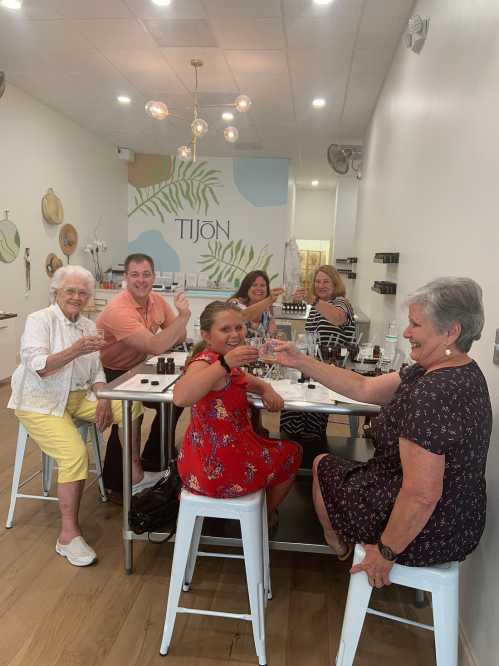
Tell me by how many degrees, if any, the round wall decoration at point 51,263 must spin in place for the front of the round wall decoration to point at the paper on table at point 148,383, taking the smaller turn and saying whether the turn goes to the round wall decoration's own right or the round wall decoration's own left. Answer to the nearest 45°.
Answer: approximately 45° to the round wall decoration's own right

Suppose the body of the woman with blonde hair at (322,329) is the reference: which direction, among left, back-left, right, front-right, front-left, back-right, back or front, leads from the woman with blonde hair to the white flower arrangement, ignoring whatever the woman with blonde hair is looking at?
right

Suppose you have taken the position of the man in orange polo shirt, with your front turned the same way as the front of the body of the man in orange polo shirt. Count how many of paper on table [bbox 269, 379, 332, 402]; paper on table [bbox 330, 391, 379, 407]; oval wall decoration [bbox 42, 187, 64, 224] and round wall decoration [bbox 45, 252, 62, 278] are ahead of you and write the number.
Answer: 2

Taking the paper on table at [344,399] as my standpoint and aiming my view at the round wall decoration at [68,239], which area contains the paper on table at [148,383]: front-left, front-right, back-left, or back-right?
front-left

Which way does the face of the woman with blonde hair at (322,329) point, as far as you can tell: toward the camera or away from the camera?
toward the camera

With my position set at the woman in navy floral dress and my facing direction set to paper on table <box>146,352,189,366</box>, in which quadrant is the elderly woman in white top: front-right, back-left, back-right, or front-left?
front-left

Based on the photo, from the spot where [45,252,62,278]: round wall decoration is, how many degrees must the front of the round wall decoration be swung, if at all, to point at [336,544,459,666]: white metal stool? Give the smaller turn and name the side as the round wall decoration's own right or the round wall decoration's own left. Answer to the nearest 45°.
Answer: approximately 45° to the round wall decoration's own right

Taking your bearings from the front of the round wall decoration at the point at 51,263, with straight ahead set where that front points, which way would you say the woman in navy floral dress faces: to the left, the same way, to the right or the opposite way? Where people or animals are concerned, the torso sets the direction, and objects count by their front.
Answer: the opposite way

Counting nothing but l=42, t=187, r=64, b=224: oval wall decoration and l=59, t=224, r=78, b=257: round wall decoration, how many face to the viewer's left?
0

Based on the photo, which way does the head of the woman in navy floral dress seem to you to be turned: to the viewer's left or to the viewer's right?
to the viewer's left

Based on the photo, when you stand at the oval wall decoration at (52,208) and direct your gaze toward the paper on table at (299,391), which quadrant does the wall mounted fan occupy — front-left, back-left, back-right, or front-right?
front-left

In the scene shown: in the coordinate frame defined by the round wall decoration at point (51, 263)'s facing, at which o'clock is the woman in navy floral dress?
The woman in navy floral dress is roughly at 1 o'clock from the round wall decoration.

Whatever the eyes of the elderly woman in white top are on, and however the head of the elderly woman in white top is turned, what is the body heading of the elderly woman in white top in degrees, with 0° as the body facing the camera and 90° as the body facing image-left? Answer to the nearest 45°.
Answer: approximately 315°

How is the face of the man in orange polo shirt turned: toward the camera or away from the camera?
toward the camera

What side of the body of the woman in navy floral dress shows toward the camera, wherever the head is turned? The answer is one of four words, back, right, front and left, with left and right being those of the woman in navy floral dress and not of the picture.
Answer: left

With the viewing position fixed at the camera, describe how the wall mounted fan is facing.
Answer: facing the viewer and to the left of the viewer

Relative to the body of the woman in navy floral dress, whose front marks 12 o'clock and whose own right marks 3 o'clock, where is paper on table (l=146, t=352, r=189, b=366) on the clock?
The paper on table is roughly at 1 o'clock from the woman in navy floral dress.

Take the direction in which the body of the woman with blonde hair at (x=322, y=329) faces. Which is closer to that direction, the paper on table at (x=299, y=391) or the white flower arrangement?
the paper on table

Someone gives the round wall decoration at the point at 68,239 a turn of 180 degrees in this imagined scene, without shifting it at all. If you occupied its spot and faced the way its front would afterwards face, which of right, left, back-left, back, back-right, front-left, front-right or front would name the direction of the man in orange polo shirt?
back-left
